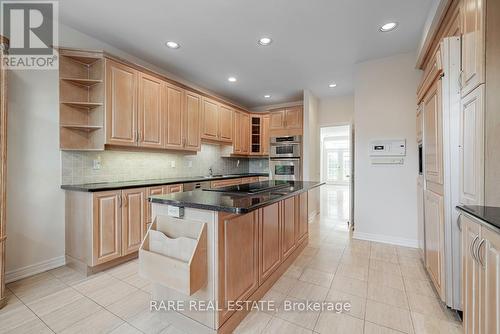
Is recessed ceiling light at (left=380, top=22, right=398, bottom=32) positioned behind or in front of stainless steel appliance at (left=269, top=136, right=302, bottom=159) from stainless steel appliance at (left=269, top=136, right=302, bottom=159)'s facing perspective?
in front

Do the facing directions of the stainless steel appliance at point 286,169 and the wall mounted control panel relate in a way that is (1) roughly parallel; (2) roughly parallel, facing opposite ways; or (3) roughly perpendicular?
roughly parallel

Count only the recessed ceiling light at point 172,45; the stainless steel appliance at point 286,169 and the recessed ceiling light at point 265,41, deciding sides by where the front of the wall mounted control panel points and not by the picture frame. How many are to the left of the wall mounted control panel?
0

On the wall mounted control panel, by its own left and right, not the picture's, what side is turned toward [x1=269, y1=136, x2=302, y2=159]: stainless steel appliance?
right

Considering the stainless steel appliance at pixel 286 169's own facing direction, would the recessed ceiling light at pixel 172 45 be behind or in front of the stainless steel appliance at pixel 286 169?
in front

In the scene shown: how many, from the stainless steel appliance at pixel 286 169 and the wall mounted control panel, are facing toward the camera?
2

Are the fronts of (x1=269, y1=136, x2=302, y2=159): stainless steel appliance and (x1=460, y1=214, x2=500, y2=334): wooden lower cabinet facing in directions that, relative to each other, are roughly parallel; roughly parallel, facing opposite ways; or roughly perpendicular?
roughly perpendicular

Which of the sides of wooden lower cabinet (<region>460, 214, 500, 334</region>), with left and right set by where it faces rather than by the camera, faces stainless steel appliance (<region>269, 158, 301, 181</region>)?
right

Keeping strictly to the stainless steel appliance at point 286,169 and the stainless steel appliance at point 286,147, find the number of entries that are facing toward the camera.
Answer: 2

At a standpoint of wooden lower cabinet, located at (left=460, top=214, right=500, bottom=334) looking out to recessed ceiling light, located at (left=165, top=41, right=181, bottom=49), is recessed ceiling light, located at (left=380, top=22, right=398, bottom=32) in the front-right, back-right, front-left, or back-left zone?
front-right

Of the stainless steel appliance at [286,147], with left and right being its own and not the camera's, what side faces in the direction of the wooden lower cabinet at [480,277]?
front

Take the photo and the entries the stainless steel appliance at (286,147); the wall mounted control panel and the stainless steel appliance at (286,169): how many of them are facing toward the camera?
3

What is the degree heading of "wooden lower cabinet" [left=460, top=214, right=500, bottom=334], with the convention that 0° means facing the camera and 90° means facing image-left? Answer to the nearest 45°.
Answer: approximately 45°

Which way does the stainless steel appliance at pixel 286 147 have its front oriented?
toward the camera

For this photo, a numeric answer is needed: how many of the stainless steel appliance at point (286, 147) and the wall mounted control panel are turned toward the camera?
2

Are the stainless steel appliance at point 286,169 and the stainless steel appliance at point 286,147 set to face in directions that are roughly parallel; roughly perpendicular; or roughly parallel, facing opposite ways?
roughly parallel

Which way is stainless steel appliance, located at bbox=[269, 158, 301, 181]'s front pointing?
toward the camera

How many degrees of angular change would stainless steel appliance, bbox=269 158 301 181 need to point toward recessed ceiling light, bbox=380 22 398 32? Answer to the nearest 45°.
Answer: approximately 45° to its left
